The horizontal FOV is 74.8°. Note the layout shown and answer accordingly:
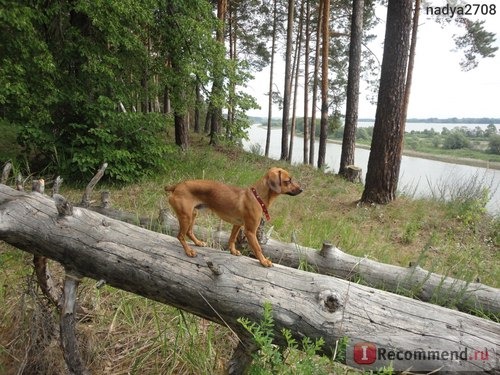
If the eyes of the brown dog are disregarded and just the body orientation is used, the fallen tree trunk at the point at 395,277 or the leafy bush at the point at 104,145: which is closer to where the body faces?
the fallen tree trunk

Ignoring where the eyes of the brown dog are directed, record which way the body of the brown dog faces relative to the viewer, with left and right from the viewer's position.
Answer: facing to the right of the viewer

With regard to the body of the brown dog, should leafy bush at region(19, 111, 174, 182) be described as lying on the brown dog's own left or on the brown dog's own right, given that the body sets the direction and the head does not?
on the brown dog's own left
